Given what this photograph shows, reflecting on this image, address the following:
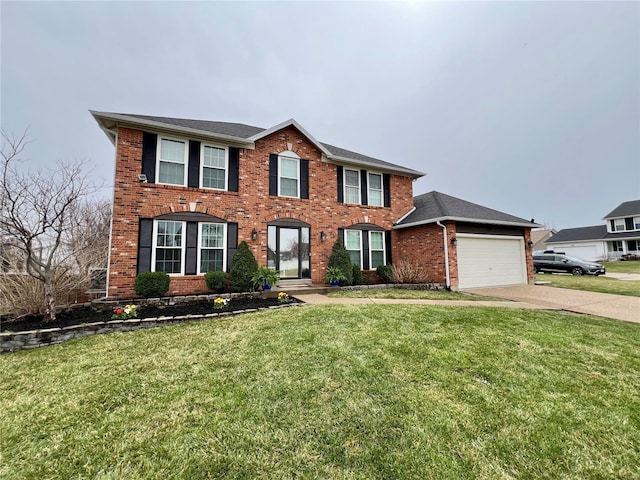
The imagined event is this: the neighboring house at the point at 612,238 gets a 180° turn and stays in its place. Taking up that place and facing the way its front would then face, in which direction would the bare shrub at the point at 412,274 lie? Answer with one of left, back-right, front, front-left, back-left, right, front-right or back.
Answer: back-right

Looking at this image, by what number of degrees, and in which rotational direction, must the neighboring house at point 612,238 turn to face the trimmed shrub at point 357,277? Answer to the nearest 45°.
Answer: approximately 45° to its left

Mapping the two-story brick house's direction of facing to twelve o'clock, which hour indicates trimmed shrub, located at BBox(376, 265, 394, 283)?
The trimmed shrub is roughly at 10 o'clock from the two-story brick house.

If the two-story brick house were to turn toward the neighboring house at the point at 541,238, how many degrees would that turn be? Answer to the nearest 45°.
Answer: approximately 90° to its left

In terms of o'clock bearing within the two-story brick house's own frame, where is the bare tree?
The bare tree is roughly at 3 o'clock from the two-story brick house.

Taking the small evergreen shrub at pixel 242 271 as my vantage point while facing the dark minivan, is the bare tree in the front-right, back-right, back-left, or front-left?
back-right

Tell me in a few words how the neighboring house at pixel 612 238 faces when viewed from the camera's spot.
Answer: facing the viewer and to the left of the viewer

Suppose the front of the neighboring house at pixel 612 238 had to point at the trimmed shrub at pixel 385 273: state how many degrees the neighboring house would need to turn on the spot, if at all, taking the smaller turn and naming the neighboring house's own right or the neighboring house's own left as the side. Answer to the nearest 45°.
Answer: approximately 45° to the neighboring house's own left

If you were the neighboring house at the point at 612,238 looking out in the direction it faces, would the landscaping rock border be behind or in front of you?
in front

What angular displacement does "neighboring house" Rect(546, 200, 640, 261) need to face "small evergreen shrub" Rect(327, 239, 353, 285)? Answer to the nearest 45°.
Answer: approximately 45° to its left

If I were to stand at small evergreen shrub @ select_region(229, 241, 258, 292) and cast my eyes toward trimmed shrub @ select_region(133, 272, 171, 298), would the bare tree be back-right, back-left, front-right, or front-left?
front-left

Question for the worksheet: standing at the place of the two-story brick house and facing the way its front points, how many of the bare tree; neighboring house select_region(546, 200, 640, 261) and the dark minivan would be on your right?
1

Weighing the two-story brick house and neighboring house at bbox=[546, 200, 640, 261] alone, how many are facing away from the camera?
0

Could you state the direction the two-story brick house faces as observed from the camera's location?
facing the viewer and to the right of the viewer
